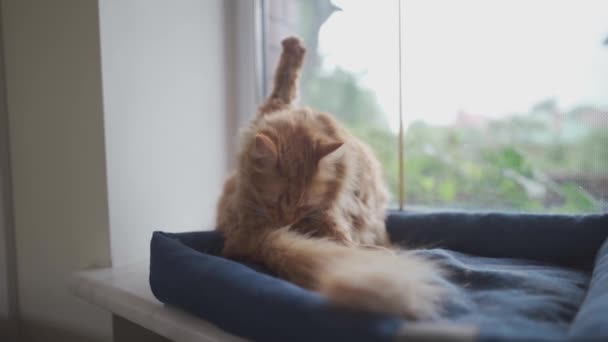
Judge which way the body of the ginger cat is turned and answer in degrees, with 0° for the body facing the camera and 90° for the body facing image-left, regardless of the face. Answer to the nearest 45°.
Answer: approximately 0°
